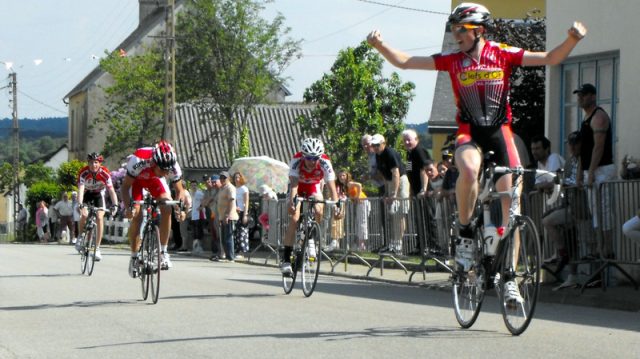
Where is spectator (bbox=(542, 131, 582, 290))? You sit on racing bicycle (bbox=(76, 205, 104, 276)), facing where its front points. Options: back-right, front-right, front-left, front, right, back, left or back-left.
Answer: front-left

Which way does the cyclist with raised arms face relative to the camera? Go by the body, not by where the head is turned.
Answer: toward the camera

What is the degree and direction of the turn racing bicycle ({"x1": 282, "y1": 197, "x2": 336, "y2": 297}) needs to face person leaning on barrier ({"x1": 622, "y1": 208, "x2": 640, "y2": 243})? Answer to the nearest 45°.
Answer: approximately 90° to its left

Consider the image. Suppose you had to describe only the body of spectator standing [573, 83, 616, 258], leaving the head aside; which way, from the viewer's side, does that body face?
to the viewer's left

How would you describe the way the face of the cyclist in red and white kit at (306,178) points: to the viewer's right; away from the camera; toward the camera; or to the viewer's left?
toward the camera

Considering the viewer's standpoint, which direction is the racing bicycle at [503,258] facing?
facing the viewer and to the right of the viewer

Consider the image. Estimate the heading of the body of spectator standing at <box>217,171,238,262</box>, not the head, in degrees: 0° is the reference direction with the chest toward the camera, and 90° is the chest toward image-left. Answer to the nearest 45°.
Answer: approximately 45°

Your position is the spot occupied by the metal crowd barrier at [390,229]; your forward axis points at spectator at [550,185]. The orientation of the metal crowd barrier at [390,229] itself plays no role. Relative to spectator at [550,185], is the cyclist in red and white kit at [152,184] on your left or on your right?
right

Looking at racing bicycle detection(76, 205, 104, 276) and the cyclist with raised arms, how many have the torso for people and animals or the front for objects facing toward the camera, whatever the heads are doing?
2

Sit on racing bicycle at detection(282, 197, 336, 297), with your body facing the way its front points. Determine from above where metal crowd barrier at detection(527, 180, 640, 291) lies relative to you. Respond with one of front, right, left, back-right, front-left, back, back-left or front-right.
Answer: left

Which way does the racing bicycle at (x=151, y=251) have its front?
toward the camera

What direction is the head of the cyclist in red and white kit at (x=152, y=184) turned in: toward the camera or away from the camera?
toward the camera

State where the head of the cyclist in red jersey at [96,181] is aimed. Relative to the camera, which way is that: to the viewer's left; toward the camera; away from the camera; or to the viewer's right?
toward the camera

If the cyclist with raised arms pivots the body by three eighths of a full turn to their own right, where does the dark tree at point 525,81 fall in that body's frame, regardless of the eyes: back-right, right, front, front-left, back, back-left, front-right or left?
front-right

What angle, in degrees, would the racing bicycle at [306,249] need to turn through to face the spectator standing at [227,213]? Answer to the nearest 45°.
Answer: approximately 180°
